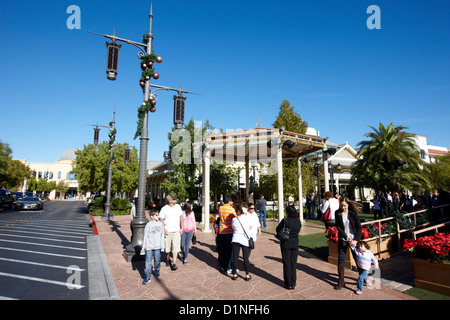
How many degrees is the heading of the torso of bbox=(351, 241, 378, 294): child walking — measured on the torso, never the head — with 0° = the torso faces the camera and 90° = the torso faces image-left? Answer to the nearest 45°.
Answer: approximately 45°

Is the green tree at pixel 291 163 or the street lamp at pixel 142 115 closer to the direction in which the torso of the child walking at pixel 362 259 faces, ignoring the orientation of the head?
the street lamp

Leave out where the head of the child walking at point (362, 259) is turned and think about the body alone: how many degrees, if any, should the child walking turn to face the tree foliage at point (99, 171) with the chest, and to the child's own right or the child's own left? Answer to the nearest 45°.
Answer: approximately 90° to the child's own right

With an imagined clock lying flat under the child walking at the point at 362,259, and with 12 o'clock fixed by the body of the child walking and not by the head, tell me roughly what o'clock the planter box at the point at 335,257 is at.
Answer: The planter box is roughly at 4 o'clock from the child walking.

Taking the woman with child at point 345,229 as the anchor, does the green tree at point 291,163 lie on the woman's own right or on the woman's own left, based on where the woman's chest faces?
on the woman's own right

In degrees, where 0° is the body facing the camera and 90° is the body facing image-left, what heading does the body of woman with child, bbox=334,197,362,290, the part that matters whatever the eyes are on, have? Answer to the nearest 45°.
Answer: approximately 45°
